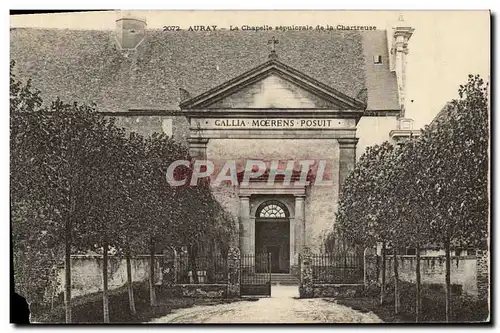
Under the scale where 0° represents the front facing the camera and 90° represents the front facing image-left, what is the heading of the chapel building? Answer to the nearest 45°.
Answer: approximately 0°

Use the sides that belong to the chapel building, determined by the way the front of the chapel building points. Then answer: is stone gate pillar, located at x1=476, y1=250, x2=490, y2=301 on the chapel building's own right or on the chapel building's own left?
on the chapel building's own left
